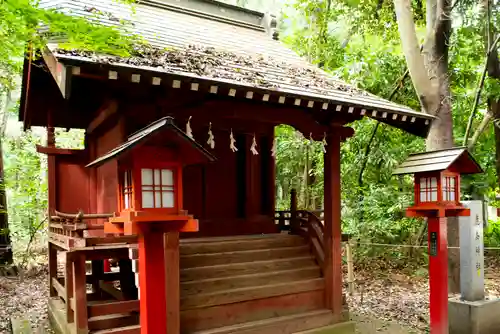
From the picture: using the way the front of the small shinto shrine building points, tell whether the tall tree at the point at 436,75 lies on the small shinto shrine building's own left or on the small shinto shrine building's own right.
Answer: on the small shinto shrine building's own left

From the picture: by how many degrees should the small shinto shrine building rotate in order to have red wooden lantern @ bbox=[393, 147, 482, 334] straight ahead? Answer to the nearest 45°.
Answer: approximately 45° to its left

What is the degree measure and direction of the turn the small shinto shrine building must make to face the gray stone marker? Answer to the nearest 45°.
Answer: approximately 45° to its left

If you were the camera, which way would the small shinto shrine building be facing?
facing the viewer and to the right of the viewer

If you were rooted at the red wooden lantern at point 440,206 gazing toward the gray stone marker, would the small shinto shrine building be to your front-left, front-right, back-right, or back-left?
back-left
